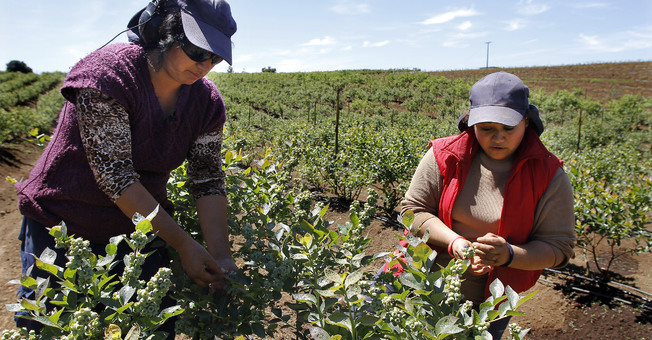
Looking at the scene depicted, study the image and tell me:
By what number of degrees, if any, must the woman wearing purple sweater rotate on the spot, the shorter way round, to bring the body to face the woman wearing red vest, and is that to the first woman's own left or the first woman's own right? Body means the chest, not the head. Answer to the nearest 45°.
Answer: approximately 45° to the first woman's own left

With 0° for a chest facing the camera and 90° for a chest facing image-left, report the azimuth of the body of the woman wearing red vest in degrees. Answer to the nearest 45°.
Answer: approximately 0°

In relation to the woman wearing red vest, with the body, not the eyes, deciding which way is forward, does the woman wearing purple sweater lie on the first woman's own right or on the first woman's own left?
on the first woman's own right

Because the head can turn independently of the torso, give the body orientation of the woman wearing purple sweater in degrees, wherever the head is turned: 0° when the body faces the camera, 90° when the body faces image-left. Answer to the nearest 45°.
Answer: approximately 315°

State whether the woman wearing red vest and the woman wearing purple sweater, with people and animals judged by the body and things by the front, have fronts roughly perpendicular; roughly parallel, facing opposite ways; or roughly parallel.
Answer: roughly perpendicular
